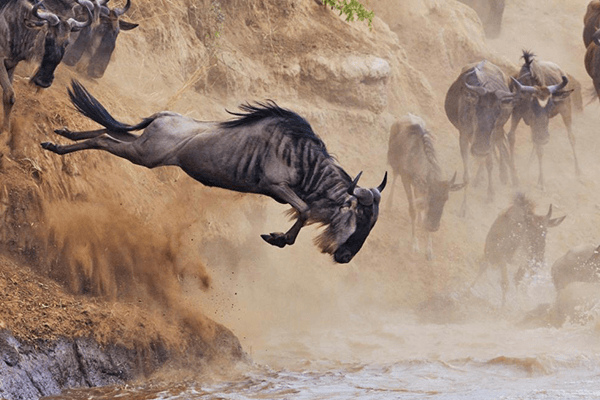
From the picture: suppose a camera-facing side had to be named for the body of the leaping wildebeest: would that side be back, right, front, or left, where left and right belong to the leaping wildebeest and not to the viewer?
right

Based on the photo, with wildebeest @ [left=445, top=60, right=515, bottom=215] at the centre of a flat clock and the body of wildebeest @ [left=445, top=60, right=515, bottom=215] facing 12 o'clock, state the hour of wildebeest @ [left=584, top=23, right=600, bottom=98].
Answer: wildebeest @ [left=584, top=23, right=600, bottom=98] is roughly at 7 o'clock from wildebeest @ [left=445, top=60, right=515, bottom=215].

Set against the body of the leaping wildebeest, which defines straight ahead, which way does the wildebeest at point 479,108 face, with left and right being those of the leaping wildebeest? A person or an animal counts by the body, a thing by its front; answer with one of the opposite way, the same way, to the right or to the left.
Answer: to the right

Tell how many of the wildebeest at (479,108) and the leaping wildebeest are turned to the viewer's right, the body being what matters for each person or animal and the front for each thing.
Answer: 1

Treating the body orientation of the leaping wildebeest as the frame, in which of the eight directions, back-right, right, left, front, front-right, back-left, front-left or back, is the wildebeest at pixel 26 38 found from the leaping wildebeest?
back-left

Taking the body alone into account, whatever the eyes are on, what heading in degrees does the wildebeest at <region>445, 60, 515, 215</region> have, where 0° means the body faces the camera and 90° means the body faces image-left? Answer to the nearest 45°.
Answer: approximately 0°

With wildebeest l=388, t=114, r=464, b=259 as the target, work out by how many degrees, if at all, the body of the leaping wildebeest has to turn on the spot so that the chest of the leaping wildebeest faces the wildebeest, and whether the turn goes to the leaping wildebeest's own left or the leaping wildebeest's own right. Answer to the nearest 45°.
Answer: approximately 45° to the leaping wildebeest's own left
